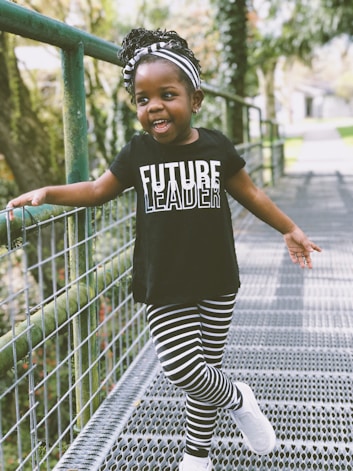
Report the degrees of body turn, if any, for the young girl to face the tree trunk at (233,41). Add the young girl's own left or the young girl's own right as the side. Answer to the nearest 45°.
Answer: approximately 180°

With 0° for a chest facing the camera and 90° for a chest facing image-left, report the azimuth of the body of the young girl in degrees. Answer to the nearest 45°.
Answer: approximately 0°

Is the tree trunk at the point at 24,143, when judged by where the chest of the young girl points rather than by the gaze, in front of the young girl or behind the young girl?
behind

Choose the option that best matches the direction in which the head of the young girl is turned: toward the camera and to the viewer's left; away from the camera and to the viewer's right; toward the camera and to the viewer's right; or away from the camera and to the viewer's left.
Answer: toward the camera and to the viewer's left
